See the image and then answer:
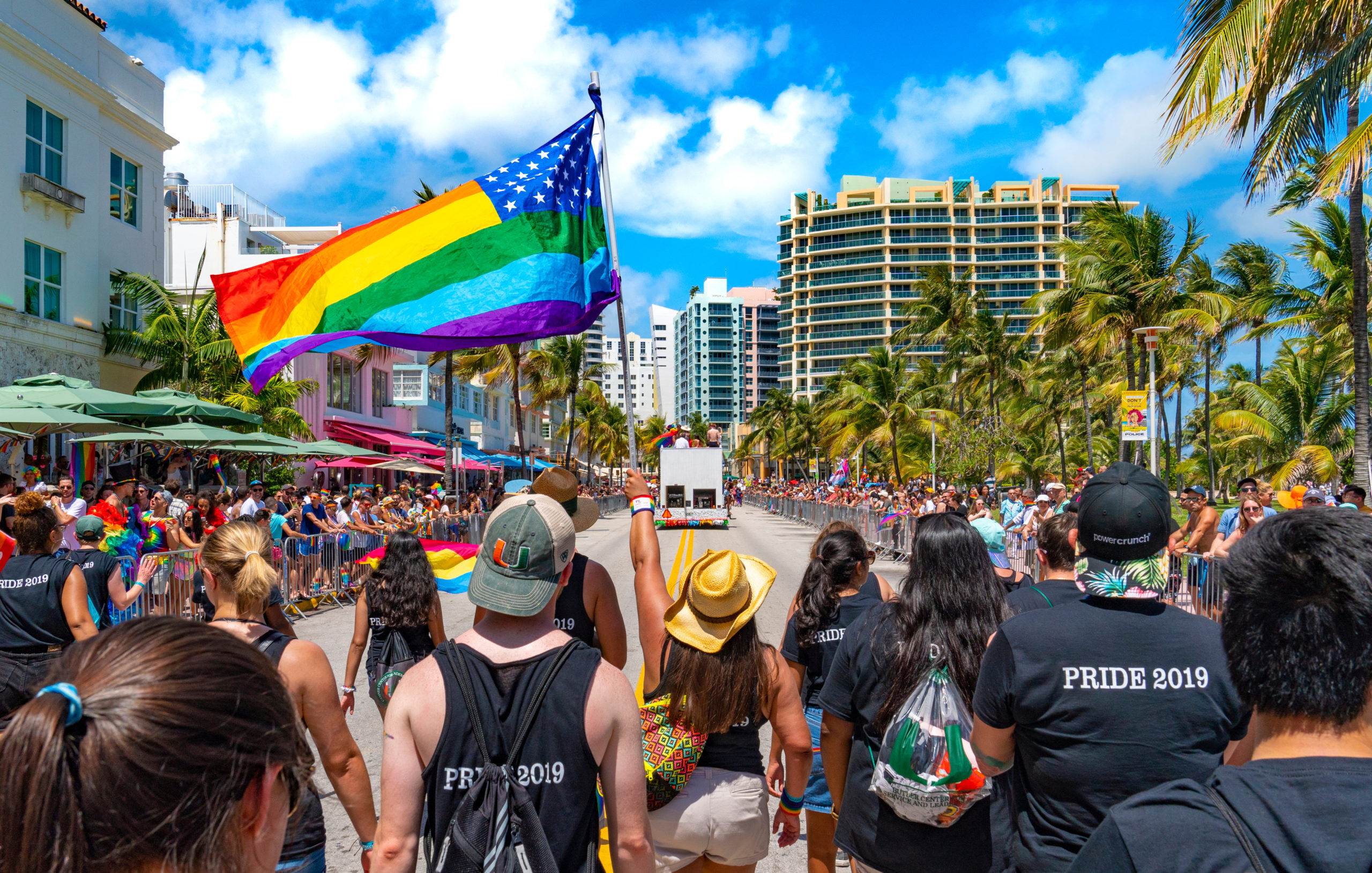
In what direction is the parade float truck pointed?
away from the camera

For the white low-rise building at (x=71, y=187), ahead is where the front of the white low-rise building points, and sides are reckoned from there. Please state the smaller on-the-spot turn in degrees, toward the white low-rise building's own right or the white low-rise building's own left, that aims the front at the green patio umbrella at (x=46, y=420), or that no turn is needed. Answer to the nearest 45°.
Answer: approximately 45° to the white low-rise building's own right

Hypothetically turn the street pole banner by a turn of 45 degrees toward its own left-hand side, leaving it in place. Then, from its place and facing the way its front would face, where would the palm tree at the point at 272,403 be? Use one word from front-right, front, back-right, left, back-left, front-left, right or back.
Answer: back-right

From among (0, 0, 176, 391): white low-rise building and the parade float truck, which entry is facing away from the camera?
the parade float truck

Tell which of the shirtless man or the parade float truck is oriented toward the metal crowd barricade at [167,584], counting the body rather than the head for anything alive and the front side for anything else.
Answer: the shirtless man

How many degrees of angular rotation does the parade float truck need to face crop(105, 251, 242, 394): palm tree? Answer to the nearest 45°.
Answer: approximately 135° to its left

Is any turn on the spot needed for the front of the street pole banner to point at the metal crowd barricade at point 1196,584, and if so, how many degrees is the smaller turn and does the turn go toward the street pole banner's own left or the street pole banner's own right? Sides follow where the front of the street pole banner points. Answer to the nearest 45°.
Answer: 0° — it already faces it

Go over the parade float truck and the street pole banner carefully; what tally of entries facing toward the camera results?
1

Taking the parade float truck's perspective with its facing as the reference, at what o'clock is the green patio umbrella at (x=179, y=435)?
The green patio umbrella is roughly at 7 o'clock from the parade float truck.

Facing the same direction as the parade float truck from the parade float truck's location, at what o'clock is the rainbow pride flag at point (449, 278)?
The rainbow pride flag is roughly at 6 o'clock from the parade float truck.

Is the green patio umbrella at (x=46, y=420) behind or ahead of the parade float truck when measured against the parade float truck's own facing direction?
behind
